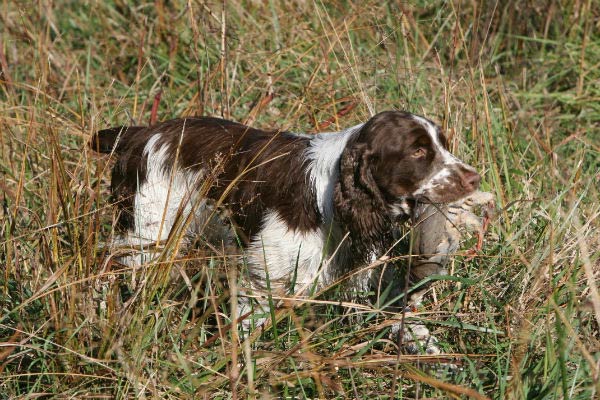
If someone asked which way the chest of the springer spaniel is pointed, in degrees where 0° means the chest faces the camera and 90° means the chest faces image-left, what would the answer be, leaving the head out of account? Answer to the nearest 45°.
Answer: approximately 270°
